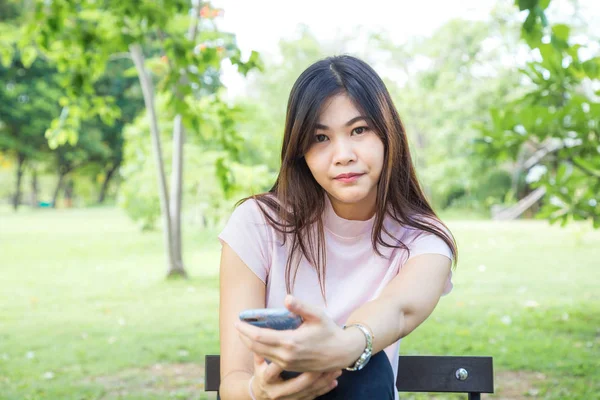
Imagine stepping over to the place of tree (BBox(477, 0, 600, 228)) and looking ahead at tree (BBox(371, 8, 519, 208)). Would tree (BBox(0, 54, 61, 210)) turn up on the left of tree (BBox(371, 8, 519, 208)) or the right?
left

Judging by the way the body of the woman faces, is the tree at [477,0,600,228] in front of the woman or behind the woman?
behind

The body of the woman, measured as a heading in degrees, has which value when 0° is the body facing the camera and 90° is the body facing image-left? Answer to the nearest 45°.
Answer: approximately 0°

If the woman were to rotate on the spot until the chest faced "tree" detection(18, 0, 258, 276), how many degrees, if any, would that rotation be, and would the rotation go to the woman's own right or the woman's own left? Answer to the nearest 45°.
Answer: approximately 135° to the woman's own right

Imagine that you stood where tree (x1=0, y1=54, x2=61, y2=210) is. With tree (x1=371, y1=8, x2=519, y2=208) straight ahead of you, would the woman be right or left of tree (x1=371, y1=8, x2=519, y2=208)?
right

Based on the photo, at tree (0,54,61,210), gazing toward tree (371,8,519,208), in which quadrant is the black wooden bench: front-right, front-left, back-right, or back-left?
front-right

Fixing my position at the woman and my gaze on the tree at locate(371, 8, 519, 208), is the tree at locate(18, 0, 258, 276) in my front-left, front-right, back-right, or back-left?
front-left

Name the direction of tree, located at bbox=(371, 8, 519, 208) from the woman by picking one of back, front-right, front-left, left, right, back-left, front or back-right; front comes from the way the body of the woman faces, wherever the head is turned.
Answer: back

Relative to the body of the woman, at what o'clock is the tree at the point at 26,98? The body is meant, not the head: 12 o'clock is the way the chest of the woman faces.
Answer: The tree is roughly at 5 o'clock from the woman.

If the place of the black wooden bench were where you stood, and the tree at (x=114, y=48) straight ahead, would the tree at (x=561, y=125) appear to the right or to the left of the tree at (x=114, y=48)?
right
